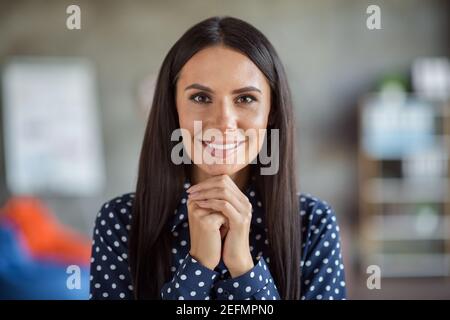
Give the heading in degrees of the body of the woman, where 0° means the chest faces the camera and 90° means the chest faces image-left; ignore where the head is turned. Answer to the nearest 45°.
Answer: approximately 0°

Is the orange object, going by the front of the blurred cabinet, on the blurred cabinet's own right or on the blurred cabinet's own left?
on the blurred cabinet's own right

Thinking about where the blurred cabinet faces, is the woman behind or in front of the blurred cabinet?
in front

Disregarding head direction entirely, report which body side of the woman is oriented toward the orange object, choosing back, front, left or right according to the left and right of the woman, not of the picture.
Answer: back

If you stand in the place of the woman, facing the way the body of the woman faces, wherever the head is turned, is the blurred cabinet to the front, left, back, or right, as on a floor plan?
back

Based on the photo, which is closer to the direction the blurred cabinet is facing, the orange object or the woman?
the woman

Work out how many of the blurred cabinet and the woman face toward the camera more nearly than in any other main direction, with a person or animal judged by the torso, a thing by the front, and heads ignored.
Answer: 2
